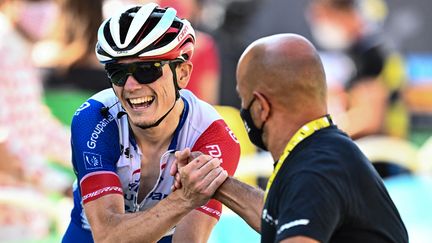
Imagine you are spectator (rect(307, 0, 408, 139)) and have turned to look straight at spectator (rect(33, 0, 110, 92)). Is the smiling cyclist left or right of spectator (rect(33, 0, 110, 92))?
left

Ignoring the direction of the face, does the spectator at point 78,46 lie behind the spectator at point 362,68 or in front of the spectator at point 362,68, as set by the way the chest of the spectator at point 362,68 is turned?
in front

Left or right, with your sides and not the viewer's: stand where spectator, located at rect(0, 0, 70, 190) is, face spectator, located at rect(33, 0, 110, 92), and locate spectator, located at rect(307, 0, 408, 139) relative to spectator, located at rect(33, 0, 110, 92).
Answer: right

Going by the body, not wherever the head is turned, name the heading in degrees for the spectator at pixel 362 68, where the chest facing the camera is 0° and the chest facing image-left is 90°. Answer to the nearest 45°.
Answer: approximately 90°

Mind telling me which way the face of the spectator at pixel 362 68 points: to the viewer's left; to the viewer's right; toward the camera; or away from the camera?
toward the camera
